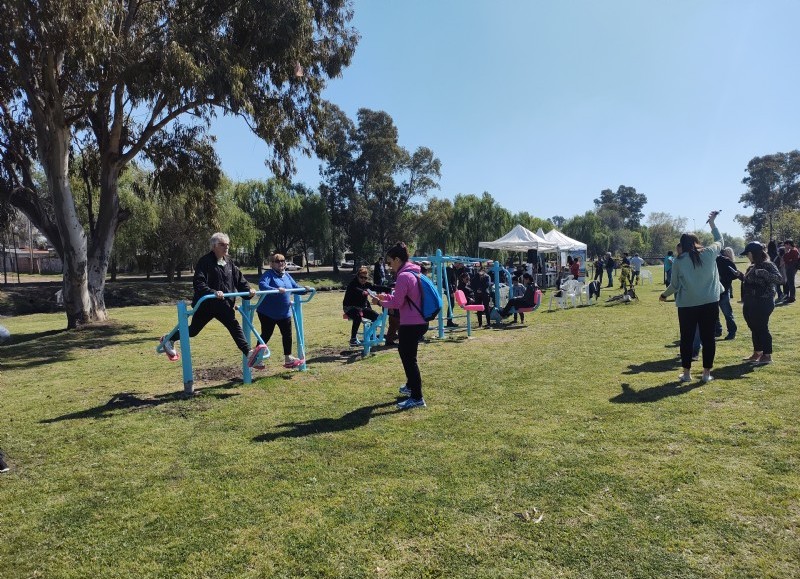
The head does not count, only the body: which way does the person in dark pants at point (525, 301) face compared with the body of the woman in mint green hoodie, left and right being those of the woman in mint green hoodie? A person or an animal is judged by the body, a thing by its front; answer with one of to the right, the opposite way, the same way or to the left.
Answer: to the left

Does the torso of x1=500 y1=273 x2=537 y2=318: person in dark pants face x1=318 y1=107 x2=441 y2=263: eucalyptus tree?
no

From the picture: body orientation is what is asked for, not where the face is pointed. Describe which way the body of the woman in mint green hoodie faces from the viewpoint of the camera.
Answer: away from the camera

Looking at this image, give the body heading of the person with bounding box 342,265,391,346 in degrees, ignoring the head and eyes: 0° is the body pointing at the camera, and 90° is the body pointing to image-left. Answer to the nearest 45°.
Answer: approximately 315°

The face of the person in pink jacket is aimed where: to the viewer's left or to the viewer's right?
to the viewer's left

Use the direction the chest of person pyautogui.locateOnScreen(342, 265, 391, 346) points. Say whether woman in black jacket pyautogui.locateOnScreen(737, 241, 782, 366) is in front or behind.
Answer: in front

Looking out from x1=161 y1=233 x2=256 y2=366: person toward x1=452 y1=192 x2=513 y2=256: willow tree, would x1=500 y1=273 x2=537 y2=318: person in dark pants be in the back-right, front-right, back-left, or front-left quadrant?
front-right

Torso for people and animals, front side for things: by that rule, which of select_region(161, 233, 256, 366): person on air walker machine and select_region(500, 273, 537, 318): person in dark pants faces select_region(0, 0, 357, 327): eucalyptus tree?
the person in dark pants

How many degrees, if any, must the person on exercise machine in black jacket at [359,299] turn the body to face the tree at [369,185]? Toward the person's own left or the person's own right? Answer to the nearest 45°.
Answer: approximately 135° to the person's own left

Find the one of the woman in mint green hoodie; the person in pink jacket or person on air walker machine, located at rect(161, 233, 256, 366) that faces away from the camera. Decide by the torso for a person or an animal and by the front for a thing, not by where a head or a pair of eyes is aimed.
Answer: the woman in mint green hoodie

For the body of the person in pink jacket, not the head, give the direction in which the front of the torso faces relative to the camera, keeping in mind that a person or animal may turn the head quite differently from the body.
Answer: to the viewer's left

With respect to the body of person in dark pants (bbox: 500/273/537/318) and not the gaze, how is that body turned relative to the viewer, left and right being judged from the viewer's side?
facing to the left of the viewer

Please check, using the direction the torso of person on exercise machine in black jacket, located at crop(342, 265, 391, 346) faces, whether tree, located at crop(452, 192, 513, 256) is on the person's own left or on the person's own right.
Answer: on the person's own left
